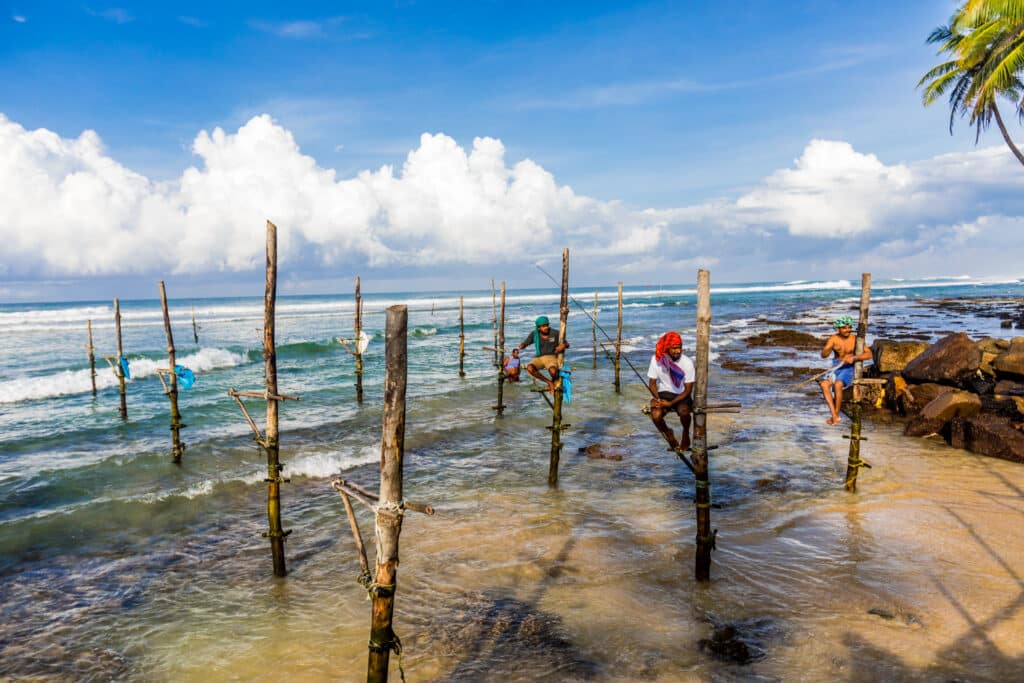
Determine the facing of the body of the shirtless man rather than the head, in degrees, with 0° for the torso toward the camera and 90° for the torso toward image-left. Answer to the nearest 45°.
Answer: approximately 0°

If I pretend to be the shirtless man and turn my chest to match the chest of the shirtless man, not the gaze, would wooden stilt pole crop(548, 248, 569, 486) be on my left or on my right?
on my right

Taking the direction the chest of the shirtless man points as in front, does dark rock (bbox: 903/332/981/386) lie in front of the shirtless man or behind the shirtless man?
behind

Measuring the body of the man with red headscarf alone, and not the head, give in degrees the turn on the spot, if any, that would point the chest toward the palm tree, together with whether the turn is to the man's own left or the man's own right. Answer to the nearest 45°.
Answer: approximately 135° to the man's own left

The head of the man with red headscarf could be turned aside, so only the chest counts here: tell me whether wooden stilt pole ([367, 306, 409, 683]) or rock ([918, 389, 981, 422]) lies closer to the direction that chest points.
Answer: the wooden stilt pole

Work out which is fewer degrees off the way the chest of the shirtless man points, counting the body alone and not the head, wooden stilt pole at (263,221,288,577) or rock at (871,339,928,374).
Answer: the wooden stilt pole

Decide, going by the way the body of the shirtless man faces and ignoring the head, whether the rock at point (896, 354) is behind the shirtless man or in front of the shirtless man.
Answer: behind

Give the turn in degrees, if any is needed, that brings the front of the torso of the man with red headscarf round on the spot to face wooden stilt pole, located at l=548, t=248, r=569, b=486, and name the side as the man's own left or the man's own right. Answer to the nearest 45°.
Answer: approximately 135° to the man's own right
